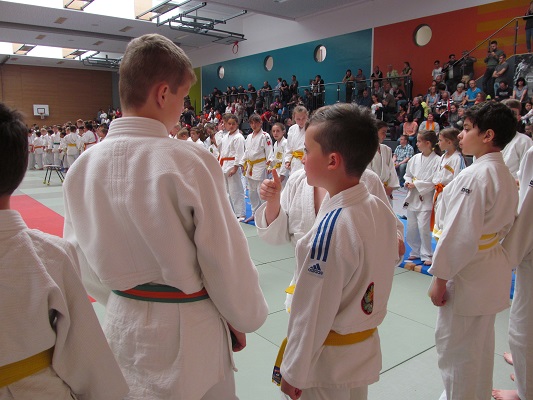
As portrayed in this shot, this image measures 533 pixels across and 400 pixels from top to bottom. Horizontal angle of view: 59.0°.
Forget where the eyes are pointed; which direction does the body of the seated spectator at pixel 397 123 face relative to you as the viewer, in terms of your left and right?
facing the viewer and to the left of the viewer

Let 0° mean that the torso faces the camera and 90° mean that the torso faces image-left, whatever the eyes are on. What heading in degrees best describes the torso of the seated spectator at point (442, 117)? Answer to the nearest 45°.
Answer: approximately 45°

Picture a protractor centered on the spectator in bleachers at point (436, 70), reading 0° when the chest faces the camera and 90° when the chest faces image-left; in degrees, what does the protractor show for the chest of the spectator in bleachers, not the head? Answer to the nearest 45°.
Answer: approximately 45°

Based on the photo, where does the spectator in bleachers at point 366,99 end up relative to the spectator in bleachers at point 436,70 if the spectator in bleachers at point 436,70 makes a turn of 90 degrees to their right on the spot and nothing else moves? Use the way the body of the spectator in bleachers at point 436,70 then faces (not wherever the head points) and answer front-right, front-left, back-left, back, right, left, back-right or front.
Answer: front-left

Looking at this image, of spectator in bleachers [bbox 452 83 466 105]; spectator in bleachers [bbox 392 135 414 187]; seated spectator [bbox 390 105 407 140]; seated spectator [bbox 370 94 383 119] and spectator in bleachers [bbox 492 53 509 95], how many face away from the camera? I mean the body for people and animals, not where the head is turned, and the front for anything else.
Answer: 0

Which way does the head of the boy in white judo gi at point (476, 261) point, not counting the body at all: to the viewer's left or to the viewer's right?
to the viewer's left

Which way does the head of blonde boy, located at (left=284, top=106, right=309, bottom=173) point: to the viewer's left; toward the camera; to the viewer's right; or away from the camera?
toward the camera

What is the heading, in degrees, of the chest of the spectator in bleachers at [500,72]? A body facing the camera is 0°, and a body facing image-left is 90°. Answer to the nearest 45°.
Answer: approximately 45°

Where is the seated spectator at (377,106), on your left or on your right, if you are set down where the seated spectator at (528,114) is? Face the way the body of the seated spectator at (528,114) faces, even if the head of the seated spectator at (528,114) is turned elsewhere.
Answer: on your right

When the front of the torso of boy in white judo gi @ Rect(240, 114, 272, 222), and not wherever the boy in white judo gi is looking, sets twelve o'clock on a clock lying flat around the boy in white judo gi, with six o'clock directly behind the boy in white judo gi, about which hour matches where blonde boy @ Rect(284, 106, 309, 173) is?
The blonde boy is roughly at 9 o'clock from the boy in white judo gi.

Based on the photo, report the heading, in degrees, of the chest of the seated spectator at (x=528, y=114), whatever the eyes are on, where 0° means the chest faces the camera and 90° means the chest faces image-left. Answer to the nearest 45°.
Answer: approximately 45°

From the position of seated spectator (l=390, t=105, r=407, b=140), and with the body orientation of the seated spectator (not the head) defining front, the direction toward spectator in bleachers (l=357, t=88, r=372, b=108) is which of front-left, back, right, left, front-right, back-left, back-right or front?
right
